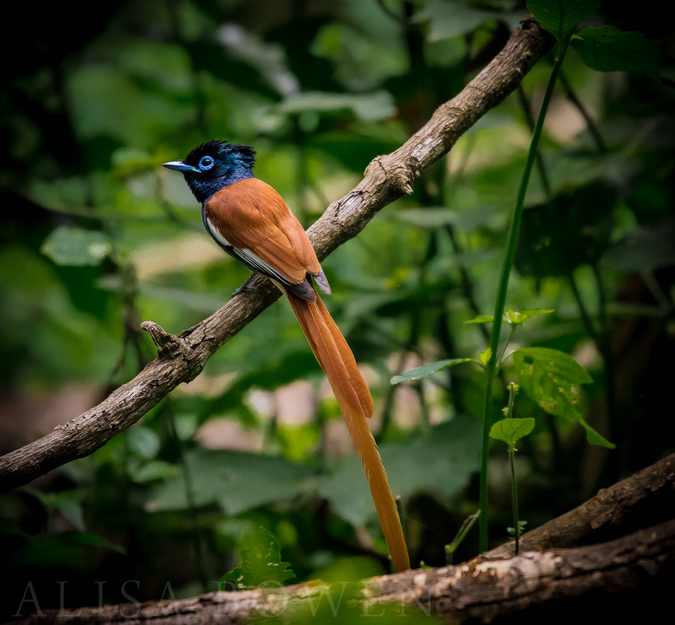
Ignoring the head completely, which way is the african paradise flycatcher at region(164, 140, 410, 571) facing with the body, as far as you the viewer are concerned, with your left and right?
facing away from the viewer and to the left of the viewer

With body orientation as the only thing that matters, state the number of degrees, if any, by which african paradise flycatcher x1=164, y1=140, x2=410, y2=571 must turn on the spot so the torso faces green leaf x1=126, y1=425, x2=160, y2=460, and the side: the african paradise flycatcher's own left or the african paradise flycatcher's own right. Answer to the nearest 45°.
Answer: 0° — it already faces it
